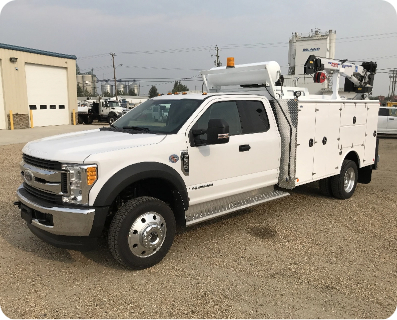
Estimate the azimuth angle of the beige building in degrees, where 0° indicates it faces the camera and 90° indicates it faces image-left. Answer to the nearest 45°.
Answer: approximately 315°

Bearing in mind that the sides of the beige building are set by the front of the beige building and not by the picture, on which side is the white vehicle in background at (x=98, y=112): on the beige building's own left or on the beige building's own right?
on the beige building's own left

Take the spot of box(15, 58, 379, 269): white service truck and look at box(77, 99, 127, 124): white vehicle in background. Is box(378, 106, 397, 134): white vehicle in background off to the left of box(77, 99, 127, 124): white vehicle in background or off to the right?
right

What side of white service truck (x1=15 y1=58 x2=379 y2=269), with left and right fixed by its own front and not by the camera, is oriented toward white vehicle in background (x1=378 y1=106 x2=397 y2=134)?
back

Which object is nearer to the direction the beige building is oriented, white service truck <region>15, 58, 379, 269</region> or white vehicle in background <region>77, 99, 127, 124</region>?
the white service truck

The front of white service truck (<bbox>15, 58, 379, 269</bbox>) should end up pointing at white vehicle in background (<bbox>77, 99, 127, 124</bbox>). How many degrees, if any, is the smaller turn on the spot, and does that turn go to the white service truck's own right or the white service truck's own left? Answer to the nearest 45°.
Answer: approximately 135° to the white service truck's own right

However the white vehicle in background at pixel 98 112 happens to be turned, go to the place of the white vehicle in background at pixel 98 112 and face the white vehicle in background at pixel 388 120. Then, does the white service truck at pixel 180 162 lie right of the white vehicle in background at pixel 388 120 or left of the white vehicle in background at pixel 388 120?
right

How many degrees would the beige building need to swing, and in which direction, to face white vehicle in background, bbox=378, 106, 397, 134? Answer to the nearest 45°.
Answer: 0° — it already faces it

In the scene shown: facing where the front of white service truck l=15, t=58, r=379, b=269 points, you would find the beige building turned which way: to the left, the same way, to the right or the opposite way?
to the left

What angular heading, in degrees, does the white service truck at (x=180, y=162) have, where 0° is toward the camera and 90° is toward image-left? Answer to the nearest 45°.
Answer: approximately 45°
